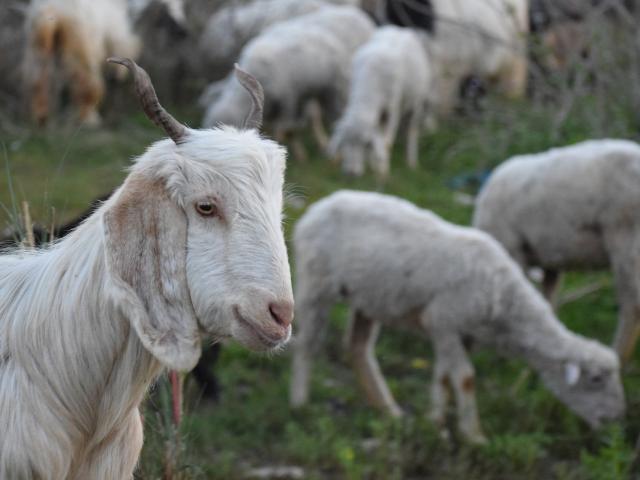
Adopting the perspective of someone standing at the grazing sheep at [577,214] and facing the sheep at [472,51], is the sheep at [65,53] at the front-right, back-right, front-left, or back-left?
front-left

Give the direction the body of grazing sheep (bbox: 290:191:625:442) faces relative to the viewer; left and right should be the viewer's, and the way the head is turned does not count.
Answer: facing to the right of the viewer

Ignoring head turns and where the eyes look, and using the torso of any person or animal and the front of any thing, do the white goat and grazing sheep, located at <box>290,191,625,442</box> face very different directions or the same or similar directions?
same or similar directions

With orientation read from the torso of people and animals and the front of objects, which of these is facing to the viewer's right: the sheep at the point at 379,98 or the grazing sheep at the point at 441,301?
the grazing sheep

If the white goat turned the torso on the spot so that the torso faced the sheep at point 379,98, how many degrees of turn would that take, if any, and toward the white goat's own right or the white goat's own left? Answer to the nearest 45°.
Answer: approximately 135° to the white goat's own left

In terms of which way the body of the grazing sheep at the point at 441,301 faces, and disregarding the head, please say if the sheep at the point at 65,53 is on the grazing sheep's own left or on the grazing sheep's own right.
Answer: on the grazing sheep's own left

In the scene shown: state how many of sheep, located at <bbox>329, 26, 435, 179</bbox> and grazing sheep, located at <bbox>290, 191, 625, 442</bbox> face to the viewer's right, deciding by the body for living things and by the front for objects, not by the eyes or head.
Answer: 1

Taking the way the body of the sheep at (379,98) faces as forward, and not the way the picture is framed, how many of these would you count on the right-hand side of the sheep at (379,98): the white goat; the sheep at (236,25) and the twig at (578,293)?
1

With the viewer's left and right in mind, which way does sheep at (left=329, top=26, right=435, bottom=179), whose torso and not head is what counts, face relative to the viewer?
facing the viewer and to the left of the viewer

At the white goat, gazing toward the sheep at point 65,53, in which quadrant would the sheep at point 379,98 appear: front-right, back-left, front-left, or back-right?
front-right

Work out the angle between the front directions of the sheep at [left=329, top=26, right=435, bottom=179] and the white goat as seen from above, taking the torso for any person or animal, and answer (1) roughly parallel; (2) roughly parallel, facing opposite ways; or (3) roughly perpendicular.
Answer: roughly perpendicular

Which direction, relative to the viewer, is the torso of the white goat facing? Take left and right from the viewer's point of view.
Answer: facing the viewer and to the right of the viewer
